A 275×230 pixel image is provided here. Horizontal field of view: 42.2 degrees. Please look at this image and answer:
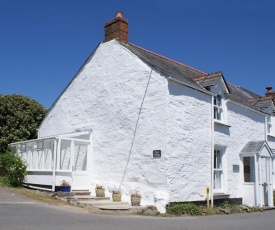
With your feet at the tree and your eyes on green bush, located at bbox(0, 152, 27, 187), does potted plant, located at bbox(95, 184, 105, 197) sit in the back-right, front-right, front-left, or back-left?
front-left

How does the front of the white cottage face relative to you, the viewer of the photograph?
facing the viewer and to the right of the viewer

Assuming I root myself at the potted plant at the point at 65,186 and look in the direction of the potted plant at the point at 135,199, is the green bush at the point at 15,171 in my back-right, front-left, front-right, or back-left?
back-left

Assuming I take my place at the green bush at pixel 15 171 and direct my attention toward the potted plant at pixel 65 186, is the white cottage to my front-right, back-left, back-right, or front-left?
front-left

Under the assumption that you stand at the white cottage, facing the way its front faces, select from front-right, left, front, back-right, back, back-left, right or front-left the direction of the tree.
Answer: back
